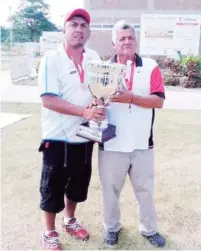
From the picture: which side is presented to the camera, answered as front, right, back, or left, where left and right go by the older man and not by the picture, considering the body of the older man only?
front

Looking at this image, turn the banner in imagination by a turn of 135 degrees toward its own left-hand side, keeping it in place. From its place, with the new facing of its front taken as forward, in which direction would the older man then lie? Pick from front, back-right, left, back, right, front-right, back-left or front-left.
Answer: back-right

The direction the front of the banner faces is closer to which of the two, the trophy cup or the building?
the trophy cup

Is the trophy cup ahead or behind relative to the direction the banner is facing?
ahead

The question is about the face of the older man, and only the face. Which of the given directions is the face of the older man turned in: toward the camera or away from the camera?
toward the camera

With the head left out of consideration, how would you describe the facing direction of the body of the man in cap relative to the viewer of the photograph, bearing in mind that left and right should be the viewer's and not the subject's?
facing the viewer and to the right of the viewer

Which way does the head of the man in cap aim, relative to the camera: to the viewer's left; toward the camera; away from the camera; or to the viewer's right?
toward the camera

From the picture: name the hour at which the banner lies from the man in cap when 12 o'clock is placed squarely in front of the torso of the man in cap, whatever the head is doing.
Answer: The banner is roughly at 8 o'clock from the man in cap.

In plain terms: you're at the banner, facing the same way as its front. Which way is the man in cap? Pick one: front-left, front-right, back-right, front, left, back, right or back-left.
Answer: front

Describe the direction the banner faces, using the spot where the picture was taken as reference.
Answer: facing the viewer
